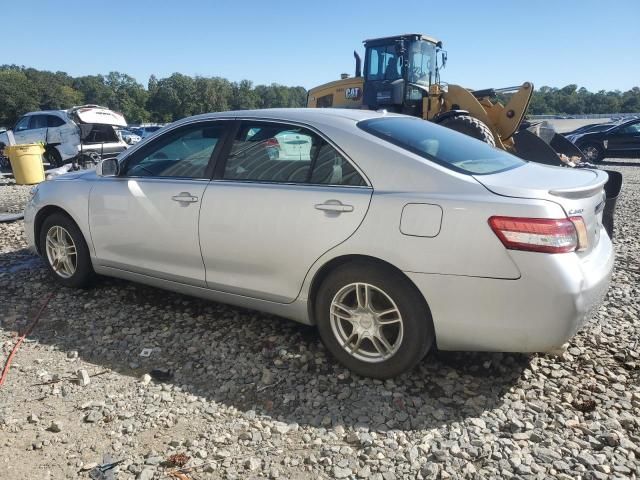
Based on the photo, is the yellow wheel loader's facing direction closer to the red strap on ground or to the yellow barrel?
the red strap on ground

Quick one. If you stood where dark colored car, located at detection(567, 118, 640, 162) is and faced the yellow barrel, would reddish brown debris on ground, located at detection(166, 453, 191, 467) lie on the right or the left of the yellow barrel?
left

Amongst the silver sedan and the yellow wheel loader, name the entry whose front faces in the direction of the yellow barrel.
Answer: the silver sedan

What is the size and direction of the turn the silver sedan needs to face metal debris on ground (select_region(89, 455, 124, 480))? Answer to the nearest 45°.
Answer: approximately 90° to its left

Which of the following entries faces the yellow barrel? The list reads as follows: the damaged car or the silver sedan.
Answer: the silver sedan

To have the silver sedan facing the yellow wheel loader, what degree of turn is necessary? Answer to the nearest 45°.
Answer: approximately 45° to its right

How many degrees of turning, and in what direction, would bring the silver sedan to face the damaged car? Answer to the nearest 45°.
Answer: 0° — it already faces it

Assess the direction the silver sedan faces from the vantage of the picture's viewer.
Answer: facing away from the viewer and to the left of the viewer

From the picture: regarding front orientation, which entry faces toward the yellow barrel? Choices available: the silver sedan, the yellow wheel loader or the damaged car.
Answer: the silver sedan
